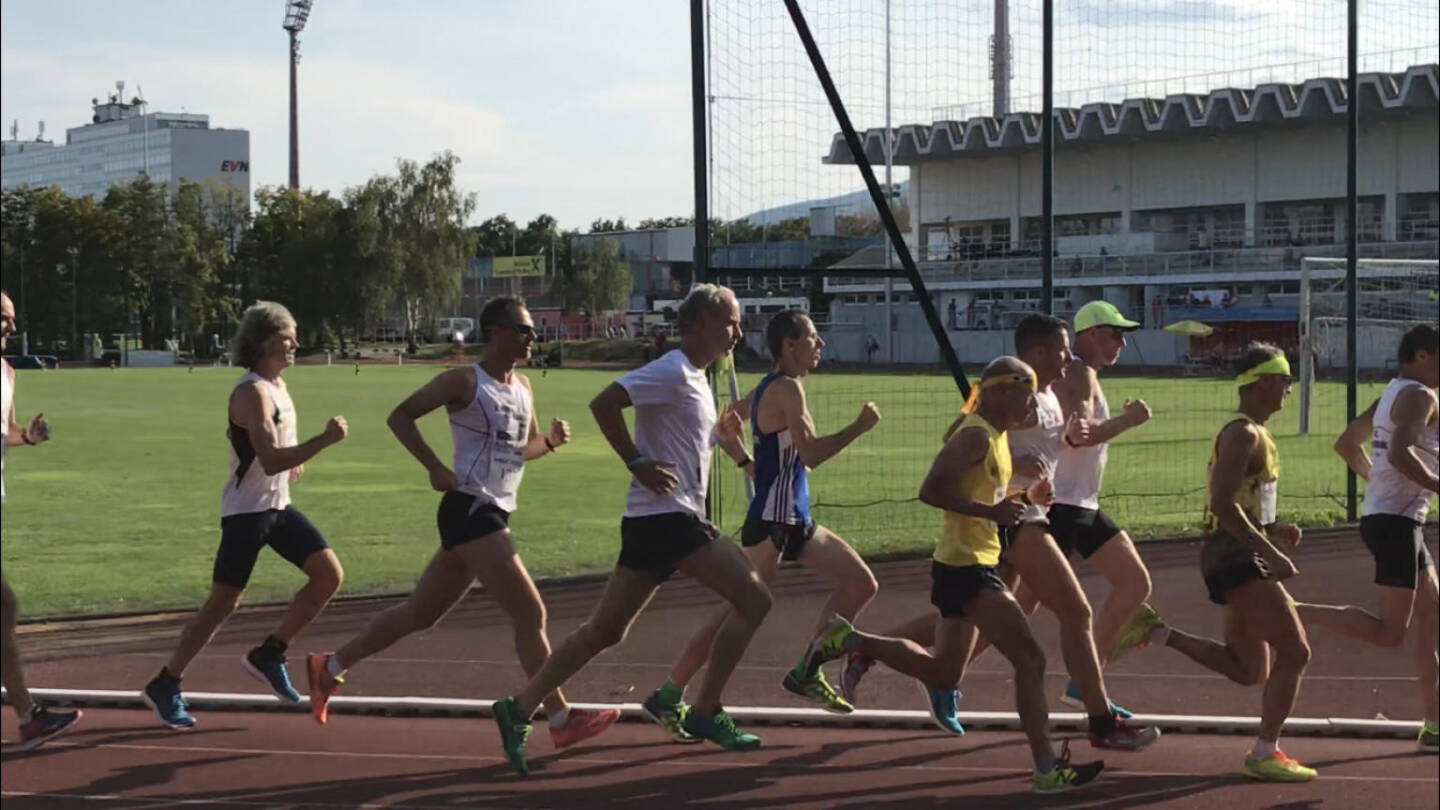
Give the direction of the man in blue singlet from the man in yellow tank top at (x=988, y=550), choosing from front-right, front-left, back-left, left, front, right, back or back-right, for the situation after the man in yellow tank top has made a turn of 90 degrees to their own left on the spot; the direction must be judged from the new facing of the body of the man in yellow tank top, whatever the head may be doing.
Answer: front-left

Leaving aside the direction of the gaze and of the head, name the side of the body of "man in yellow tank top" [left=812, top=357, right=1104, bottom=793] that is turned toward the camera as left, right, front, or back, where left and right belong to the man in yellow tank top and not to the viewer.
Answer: right

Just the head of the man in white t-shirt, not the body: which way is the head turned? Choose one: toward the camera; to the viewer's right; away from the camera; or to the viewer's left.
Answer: to the viewer's right

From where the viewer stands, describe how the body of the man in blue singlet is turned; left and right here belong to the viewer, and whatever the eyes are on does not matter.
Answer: facing to the right of the viewer

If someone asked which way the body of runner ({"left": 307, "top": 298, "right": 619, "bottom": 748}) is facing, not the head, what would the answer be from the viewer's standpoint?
to the viewer's right

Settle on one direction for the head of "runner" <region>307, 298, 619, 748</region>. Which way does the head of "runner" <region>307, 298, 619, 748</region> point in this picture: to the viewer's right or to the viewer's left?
to the viewer's right

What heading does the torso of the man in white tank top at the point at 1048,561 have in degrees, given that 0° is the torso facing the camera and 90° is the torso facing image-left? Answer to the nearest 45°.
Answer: approximately 270°

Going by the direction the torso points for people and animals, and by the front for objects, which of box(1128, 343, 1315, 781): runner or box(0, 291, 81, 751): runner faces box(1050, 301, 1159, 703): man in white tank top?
box(0, 291, 81, 751): runner

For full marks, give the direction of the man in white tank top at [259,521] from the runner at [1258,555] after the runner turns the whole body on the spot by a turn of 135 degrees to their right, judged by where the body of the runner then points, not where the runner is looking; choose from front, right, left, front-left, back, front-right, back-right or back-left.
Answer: front-right

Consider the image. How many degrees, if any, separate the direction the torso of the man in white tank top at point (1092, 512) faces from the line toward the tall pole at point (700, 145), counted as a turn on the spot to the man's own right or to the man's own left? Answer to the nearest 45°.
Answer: approximately 135° to the man's own left

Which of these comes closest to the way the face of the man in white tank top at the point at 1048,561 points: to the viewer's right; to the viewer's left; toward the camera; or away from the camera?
to the viewer's right

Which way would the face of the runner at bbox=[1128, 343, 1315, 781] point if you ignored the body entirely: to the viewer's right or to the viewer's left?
to the viewer's right

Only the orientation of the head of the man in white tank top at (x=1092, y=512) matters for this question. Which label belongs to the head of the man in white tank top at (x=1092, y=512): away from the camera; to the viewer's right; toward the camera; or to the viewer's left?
to the viewer's right

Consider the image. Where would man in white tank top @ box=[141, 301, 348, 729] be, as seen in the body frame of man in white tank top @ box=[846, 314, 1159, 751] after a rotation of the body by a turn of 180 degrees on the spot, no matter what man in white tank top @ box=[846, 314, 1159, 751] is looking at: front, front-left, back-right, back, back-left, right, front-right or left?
front

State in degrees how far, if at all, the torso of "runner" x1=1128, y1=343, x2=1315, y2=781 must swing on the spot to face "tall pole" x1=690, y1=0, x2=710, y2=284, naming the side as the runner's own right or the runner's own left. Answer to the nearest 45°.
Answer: approximately 135° to the runner's own left

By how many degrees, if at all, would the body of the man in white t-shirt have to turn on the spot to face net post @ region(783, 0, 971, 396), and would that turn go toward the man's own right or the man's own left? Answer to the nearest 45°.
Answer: approximately 90° to the man's own left

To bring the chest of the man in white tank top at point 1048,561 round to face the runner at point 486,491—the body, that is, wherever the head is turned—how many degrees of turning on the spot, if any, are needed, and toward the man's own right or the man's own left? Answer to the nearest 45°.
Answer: approximately 180°
